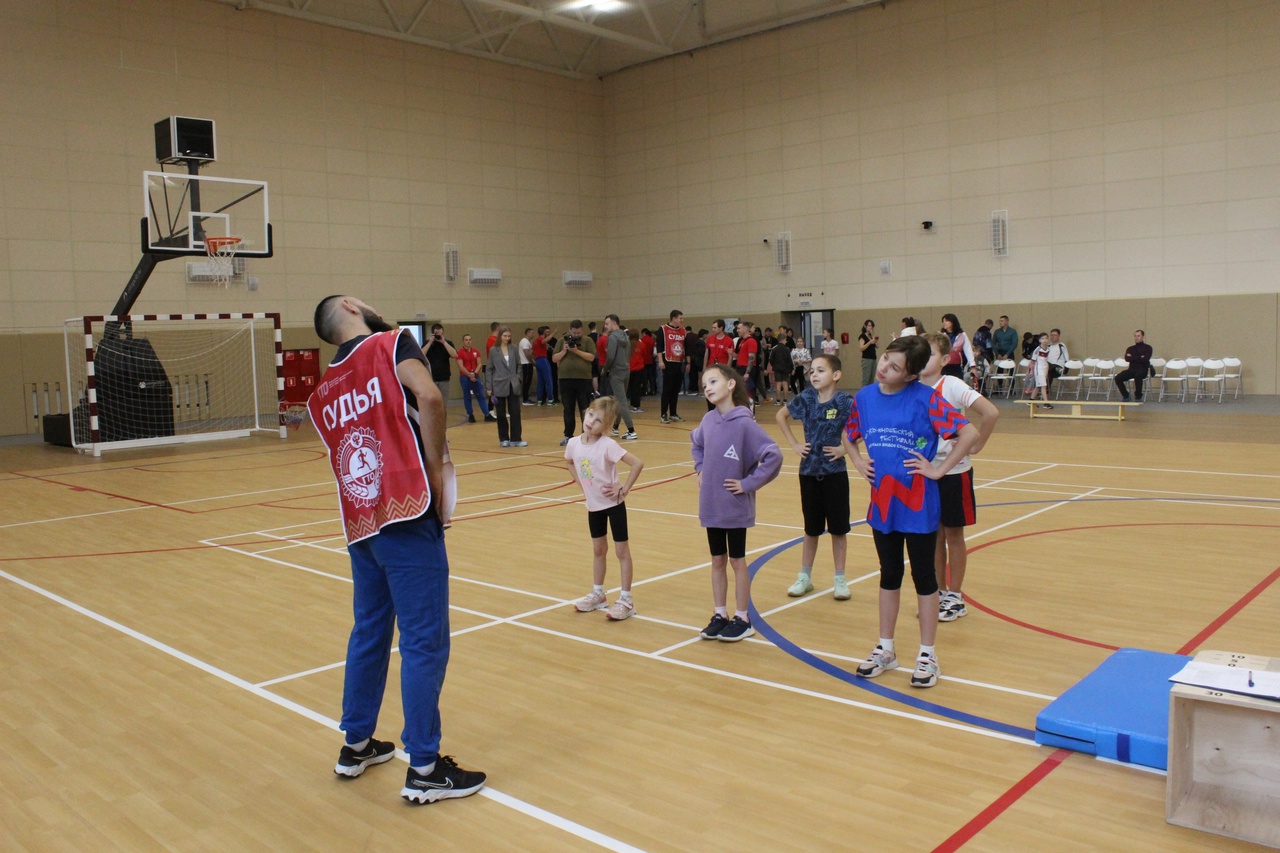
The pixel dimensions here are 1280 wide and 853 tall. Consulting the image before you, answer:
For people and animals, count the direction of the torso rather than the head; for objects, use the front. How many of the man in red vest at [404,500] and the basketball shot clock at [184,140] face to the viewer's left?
0

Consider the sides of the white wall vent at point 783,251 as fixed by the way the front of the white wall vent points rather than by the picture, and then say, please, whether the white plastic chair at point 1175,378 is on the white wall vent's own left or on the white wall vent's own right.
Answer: on the white wall vent's own left

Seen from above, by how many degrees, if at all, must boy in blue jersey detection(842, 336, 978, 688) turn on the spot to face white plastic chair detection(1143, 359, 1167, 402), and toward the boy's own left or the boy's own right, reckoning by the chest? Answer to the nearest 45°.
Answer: approximately 135° to the boy's own right

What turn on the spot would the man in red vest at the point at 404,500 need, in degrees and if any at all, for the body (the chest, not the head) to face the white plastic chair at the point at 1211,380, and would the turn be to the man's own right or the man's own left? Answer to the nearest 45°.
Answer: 0° — they already face it

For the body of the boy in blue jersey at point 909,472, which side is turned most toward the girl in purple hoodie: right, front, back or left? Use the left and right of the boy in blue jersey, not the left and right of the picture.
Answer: right

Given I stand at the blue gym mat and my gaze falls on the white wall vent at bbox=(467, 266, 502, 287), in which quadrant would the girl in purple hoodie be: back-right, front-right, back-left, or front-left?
front-left

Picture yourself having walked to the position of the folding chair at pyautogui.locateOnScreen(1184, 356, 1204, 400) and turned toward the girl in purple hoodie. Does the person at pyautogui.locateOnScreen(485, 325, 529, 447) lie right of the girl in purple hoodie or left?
right

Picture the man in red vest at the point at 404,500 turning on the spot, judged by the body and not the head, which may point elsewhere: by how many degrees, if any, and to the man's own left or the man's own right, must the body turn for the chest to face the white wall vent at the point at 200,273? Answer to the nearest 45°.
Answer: approximately 45° to the man's own left

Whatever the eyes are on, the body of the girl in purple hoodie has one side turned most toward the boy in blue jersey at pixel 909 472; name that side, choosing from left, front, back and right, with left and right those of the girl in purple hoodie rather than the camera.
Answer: left

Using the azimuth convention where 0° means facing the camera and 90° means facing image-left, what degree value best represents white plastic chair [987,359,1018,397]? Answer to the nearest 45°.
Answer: approximately 45°

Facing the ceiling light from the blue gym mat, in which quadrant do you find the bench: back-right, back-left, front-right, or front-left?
front-right

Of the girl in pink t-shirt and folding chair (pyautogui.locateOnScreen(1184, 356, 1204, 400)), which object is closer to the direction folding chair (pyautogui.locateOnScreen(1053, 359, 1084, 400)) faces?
the girl in pink t-shirt

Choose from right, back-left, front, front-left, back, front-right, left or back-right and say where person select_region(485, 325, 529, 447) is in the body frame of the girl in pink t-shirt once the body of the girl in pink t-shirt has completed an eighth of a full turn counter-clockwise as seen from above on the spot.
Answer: back

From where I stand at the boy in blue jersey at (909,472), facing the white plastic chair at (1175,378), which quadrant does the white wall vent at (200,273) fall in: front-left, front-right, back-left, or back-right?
front-left

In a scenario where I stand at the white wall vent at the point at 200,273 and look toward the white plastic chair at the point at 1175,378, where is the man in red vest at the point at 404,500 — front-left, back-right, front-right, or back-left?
front-right
